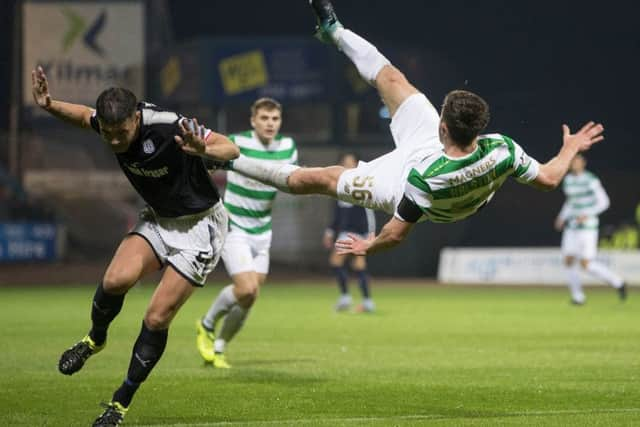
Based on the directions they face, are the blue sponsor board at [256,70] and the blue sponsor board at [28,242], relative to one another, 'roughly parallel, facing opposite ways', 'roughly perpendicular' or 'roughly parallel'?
roughly parallel

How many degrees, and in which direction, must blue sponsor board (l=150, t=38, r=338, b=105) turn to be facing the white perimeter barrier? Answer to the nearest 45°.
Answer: approximately 45° to its left

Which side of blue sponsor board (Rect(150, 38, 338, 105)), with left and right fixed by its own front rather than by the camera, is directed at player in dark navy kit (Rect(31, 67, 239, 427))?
front

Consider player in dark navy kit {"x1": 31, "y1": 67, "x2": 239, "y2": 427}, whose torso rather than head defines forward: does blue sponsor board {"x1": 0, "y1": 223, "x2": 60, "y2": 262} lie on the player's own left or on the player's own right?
on the player's own right

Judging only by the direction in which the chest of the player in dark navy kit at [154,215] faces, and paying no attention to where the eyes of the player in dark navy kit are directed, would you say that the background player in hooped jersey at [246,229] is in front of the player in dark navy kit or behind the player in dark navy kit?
behind

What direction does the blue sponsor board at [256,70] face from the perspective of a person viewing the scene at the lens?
facing the viewer

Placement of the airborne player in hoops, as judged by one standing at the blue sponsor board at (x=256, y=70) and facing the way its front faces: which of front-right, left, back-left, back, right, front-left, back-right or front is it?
front

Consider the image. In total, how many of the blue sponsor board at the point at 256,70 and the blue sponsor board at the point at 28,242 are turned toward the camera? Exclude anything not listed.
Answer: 2

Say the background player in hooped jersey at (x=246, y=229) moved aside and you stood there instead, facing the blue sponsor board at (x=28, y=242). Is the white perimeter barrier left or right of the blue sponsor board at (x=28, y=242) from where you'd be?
right

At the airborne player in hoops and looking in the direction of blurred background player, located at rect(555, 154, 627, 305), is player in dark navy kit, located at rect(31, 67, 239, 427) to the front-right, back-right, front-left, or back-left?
back-left

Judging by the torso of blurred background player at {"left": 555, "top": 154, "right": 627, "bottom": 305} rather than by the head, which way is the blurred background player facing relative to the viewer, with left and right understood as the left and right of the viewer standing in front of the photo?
facing the viewer and to the left of the viewer

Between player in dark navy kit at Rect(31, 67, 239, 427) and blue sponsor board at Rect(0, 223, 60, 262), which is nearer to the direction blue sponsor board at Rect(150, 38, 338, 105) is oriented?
the player in dark navy kit

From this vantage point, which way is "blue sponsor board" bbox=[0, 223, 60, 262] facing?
toward the camera

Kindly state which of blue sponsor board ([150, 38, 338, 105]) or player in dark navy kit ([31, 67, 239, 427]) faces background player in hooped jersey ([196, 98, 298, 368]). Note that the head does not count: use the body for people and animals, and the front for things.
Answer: the blue sponsor board

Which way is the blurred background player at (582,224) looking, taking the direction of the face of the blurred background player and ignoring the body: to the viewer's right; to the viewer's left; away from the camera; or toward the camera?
toward the camera
